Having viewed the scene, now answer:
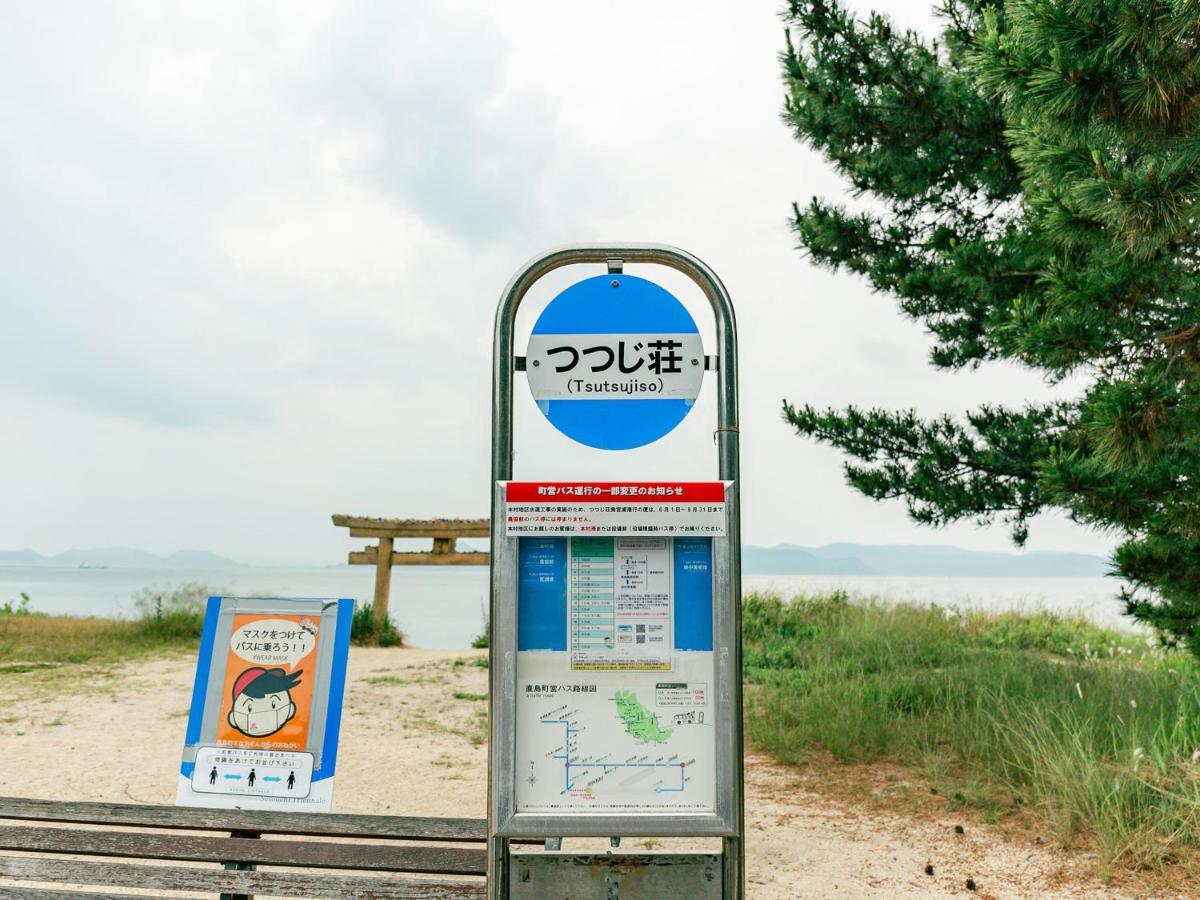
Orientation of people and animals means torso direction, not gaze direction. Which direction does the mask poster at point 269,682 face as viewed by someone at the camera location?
facing the viewer

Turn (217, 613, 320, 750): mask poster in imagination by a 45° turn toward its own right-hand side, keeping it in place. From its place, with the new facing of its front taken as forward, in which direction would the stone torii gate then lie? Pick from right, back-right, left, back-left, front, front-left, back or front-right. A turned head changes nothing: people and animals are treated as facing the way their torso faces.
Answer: back-right

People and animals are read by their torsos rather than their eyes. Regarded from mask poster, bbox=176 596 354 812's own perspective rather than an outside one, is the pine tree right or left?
on its left

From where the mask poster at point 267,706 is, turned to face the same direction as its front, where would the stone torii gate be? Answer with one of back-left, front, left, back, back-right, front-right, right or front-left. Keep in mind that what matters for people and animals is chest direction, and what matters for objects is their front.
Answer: back

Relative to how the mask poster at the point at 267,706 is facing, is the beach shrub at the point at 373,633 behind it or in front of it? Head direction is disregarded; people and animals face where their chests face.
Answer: behind

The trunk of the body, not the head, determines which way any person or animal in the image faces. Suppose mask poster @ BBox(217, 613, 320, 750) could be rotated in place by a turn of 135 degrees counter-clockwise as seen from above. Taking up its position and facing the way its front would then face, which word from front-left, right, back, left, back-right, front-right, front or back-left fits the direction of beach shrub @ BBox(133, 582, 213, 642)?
front-left

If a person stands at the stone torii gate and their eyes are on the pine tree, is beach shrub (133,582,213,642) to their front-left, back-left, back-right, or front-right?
back-right

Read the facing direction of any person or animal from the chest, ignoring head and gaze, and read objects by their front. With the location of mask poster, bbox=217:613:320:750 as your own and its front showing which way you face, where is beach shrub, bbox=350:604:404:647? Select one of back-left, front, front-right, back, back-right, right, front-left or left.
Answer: back

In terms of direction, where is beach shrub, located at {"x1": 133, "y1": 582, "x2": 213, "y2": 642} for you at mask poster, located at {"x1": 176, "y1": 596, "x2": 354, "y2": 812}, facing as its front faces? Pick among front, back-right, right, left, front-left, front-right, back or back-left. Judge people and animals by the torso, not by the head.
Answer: back
